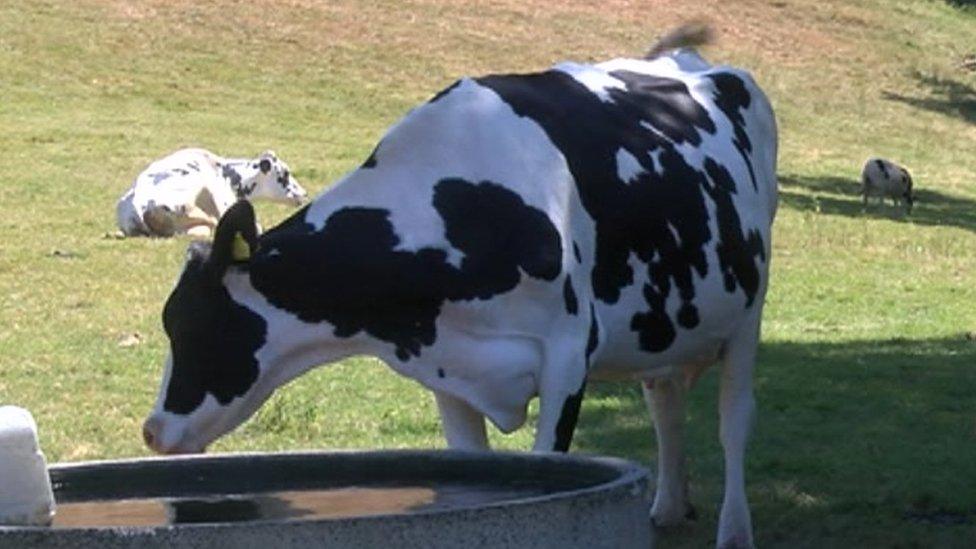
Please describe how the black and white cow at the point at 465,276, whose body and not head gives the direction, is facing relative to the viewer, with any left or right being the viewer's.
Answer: facing the viewer and to the left of the viewer

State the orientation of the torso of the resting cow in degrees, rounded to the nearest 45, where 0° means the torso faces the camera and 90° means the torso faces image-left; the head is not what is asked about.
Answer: approximately 270°

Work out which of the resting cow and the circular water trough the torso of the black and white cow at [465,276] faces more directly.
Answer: the circular water trough

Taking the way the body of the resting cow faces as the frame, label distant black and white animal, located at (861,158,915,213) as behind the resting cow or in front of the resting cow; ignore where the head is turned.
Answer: in front

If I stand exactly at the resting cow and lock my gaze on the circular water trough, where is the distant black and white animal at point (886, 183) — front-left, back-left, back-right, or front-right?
back-left

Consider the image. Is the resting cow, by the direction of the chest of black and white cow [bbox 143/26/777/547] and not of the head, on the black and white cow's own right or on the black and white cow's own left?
on the black and white cow's own right

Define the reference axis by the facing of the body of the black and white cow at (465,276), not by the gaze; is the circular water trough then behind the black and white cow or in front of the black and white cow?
in front

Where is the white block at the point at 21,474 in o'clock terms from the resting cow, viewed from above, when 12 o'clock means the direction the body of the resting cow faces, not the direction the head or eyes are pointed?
The white block is roughly at 3 o'clock from the resting cow.

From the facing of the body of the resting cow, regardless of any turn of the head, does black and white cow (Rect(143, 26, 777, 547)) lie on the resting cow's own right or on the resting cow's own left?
on the resting cow's own right

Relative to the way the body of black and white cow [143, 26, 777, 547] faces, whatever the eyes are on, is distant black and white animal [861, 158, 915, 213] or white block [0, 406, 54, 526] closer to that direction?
the white block

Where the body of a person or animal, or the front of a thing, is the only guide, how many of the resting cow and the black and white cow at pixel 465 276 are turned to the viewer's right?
1

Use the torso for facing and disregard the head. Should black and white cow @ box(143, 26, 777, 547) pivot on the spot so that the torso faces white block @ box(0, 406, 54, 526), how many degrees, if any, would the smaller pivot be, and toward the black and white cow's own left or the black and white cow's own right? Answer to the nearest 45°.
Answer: approximately 45° to the black and white cow's own left

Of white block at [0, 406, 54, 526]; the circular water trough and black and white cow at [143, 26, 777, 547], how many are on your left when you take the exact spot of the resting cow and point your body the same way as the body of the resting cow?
0

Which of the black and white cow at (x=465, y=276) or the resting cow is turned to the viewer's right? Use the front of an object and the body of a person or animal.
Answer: the resting cow
